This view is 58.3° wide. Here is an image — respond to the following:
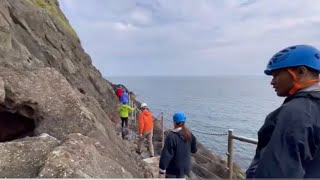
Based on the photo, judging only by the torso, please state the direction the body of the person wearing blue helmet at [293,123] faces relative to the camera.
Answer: to the viewer's left

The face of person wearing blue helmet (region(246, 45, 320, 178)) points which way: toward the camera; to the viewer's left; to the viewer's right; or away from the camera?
to the viewer's left

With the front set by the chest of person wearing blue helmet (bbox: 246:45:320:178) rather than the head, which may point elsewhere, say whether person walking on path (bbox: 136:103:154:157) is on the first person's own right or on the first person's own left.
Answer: on the first person's own right

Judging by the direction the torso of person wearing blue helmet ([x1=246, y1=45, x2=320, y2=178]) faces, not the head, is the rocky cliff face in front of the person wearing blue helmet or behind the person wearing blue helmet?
in front
